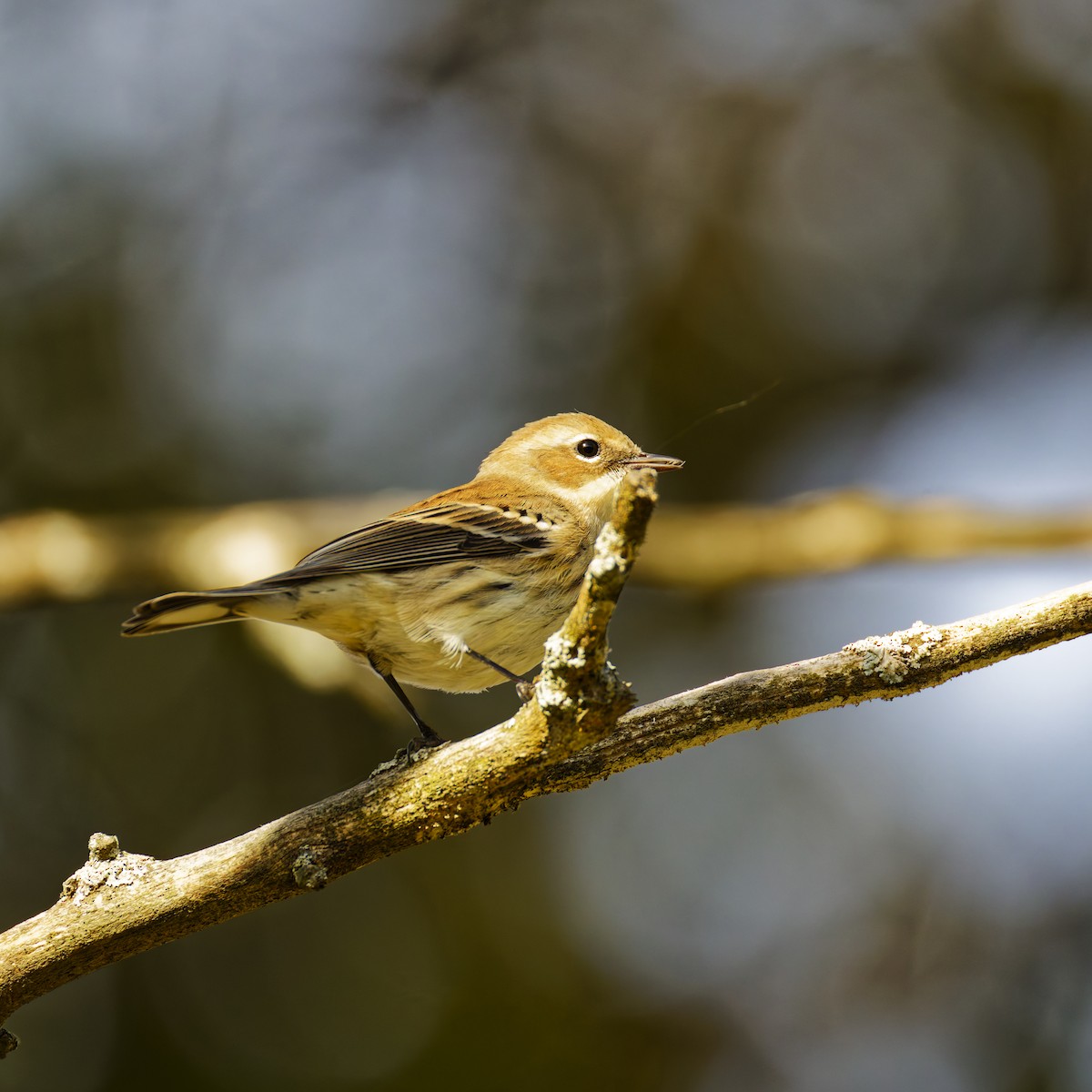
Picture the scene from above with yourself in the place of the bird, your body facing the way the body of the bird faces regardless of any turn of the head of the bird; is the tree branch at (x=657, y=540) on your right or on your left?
on your left

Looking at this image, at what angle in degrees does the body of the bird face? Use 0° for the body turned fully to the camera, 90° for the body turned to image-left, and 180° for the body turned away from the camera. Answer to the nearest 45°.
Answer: approximately 270°
